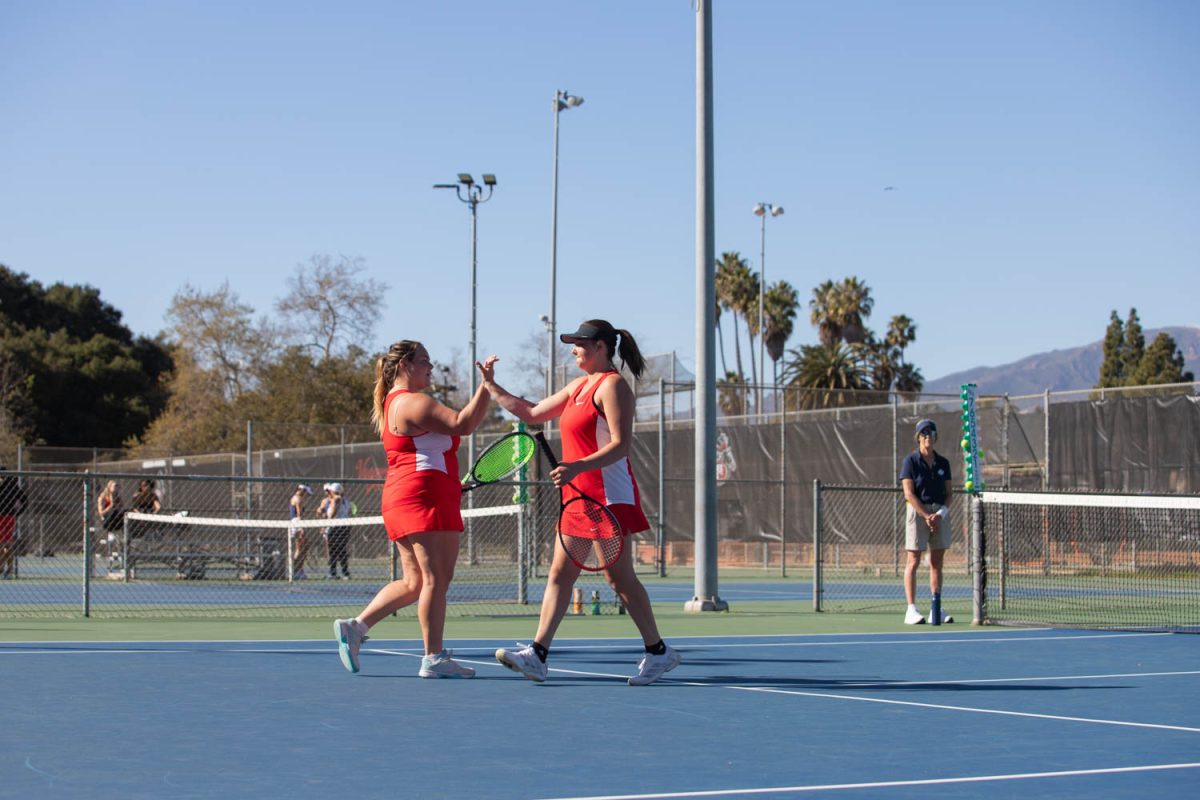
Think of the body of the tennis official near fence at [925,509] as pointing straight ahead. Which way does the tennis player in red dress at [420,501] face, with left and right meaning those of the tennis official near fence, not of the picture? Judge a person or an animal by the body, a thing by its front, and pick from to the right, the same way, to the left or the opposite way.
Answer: to the left

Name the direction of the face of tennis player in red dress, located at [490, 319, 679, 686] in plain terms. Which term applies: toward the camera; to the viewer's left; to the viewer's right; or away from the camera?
to the viewer's left

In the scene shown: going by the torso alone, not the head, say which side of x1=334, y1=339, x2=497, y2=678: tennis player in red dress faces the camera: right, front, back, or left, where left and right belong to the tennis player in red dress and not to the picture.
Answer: right

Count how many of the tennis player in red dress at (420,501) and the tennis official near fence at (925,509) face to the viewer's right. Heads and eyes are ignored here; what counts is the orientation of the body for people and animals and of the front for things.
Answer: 1

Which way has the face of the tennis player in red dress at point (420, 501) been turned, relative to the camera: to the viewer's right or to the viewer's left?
to the viewer's right

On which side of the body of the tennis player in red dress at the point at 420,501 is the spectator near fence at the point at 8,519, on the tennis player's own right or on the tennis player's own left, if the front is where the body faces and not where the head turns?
on the tennis player's own left

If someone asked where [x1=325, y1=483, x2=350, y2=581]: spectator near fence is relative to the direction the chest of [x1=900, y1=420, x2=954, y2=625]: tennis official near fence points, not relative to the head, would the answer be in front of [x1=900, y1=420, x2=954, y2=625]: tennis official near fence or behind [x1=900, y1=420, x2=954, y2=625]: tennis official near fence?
behind

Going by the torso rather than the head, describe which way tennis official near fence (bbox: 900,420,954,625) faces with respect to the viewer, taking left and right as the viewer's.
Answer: facing the viewer

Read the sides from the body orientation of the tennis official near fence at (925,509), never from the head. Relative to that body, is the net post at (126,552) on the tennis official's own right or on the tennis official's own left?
on the tennis official's own right

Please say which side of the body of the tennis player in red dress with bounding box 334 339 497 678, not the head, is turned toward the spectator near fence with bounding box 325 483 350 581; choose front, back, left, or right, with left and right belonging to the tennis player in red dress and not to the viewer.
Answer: left

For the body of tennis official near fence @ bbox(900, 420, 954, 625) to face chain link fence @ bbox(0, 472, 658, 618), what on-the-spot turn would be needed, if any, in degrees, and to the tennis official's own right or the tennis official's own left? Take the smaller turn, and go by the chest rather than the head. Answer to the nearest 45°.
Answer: approximately 135° to the tennis official's own right

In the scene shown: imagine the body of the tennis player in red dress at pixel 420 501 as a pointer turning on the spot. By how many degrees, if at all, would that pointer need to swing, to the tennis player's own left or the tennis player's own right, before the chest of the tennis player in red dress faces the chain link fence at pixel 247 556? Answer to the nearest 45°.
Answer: approximately 90° to the tennis player's own left

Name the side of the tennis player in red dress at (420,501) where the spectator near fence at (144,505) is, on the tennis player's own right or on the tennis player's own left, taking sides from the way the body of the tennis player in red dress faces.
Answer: on the tennis player's own left
